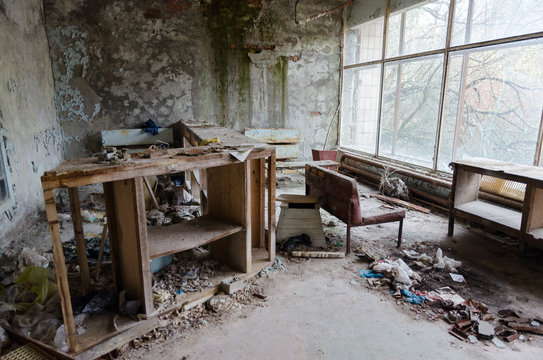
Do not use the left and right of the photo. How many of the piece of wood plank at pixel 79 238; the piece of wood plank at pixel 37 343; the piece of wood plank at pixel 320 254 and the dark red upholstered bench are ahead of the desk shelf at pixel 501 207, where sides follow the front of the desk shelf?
4

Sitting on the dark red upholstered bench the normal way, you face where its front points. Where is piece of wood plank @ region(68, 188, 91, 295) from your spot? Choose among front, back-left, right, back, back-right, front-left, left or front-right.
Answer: back

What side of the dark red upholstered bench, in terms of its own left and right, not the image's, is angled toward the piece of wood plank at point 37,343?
back

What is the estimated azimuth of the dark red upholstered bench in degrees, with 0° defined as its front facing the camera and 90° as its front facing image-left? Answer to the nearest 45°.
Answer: approximately 225°

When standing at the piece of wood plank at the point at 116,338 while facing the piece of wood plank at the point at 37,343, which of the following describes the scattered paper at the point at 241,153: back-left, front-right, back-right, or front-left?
back-right

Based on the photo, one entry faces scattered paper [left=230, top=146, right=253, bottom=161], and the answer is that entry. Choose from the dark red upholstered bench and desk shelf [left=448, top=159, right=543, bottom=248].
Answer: the desk shelf

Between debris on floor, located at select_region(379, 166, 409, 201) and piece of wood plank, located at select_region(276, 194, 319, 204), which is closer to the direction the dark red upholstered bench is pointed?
the debris on floor

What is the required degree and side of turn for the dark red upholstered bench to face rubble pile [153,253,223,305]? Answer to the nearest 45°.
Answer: approximately 180°

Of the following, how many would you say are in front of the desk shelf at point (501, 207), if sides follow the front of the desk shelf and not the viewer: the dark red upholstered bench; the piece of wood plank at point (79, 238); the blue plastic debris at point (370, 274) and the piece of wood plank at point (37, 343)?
4

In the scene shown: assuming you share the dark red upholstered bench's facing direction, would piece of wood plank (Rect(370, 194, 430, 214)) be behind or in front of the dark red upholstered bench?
in front

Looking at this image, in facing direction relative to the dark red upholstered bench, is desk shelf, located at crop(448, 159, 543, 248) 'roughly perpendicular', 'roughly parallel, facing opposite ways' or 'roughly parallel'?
roughly parallel, facing opposite ways

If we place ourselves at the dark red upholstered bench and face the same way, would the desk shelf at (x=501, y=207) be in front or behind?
in front

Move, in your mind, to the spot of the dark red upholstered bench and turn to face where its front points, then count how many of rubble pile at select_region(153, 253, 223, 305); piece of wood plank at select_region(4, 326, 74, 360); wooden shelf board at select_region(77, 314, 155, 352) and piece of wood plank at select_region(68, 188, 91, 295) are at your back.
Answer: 4

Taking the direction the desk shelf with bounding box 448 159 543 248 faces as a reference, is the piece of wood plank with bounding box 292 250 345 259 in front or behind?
in front

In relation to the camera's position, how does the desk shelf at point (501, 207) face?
facing the viewer and to the left of the viewer
